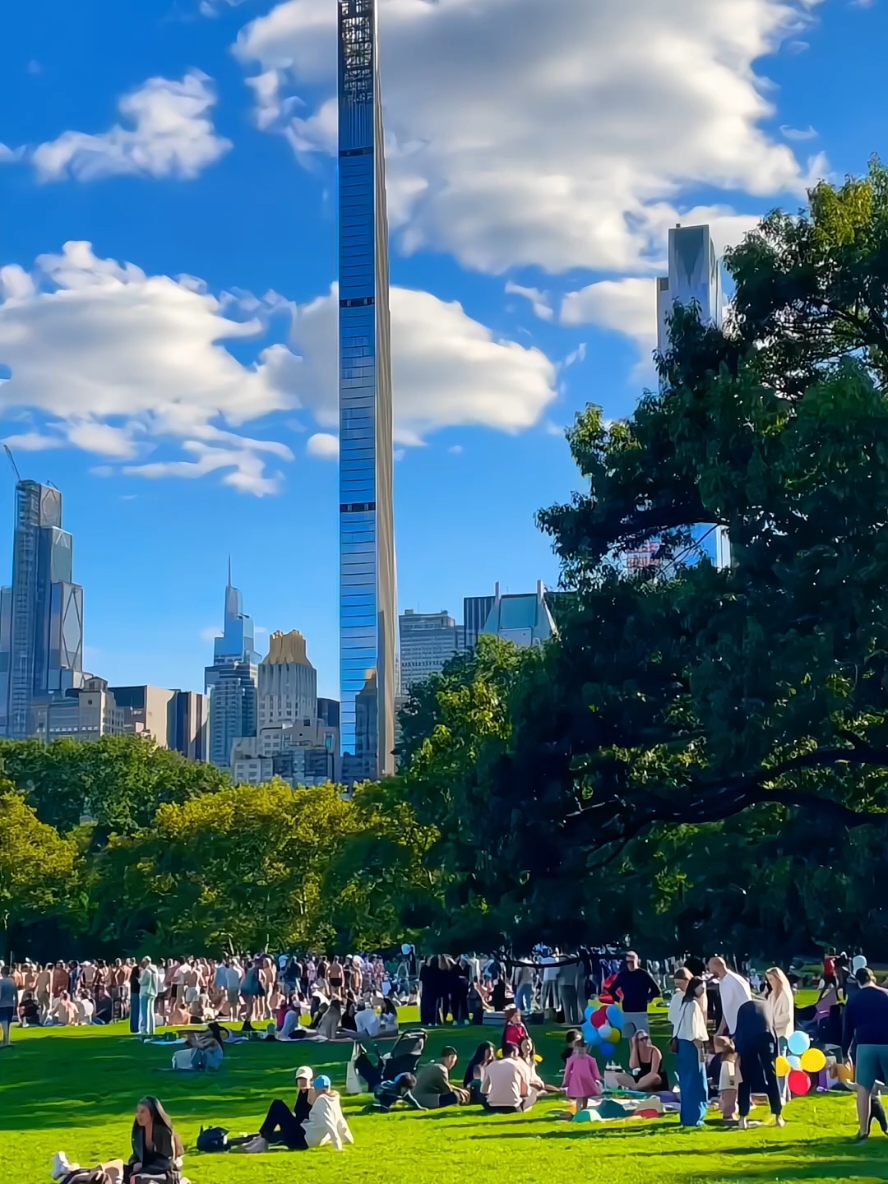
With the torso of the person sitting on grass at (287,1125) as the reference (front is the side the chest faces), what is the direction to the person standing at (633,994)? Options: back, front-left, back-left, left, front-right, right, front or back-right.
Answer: back-right

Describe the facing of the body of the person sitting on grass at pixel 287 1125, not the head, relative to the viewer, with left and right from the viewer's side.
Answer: facing to the left of the viewer

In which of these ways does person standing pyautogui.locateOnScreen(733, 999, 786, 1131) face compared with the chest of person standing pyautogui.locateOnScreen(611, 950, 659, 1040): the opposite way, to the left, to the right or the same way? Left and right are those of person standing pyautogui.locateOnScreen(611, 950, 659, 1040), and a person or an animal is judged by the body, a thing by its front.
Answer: the opposite way

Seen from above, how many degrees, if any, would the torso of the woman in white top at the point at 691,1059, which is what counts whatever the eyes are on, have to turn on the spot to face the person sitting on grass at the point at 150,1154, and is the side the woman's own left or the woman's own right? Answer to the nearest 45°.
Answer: approximately 135° to the woman's own right

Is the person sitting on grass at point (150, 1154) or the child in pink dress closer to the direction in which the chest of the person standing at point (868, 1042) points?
the child in pink dress

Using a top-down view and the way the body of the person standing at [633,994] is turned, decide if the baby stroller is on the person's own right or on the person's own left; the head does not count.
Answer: on the person's own right
